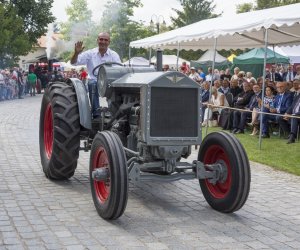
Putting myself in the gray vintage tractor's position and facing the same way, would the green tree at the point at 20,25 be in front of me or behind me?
behind

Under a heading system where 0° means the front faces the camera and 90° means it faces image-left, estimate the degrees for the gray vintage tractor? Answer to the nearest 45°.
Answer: approximately 315°

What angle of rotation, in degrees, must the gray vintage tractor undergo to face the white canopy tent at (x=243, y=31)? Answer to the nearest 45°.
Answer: approximately 135° to its left

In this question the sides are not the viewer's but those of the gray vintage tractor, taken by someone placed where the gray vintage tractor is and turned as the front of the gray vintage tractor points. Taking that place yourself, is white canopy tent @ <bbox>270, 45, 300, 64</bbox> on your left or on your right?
on your left
